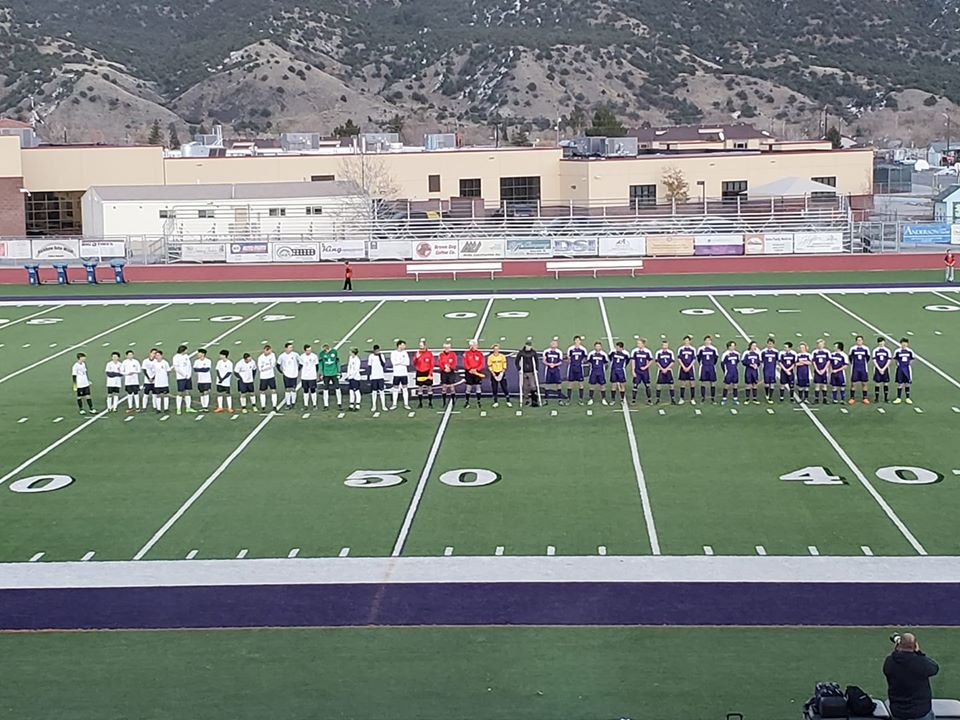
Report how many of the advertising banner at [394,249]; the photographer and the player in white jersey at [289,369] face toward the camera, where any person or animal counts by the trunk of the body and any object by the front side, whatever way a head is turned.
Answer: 2

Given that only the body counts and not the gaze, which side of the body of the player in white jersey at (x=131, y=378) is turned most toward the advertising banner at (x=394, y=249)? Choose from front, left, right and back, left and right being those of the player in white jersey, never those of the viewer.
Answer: back

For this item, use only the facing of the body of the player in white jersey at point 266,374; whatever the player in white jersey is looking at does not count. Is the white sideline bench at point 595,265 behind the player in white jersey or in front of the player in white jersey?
behind

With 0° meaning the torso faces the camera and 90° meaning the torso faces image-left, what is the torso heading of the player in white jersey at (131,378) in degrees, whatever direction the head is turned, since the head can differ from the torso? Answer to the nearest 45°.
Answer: approximately 0°

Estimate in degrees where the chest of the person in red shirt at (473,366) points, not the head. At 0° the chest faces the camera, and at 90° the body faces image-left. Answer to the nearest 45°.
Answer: approximately 0°

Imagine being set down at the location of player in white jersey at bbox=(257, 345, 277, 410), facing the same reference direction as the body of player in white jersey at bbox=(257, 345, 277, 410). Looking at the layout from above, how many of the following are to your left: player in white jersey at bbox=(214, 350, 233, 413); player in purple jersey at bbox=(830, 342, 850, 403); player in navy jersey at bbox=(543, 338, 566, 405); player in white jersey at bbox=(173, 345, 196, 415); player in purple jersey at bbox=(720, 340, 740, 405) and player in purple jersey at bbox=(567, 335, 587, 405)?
4

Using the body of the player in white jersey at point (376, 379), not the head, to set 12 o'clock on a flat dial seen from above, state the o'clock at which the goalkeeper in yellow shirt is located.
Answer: The goalkeeper in yellow shirt is roughly at 9 o'clock from the player in white jersey.
